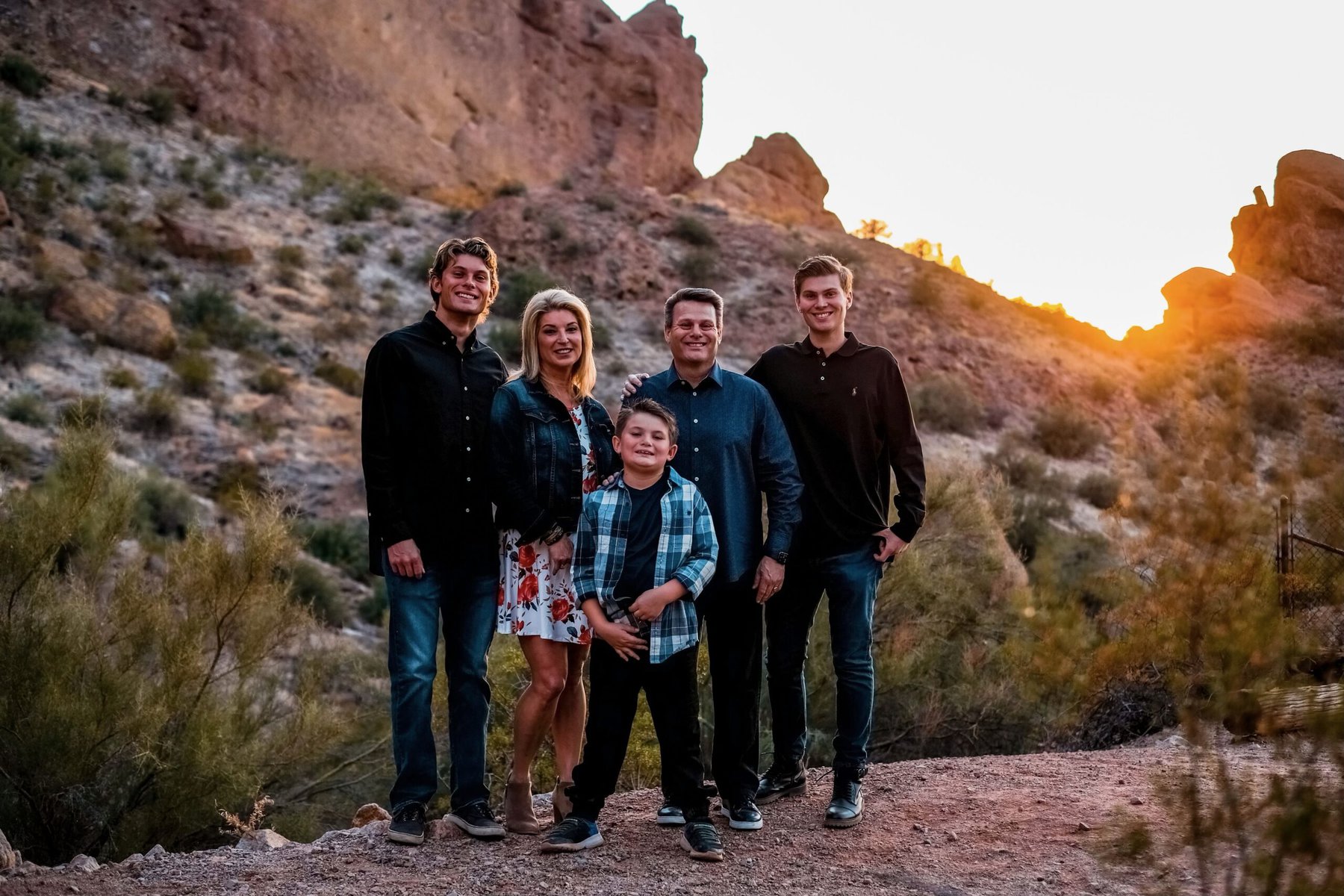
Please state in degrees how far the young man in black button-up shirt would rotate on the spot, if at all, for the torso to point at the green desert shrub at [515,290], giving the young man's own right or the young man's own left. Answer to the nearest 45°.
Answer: approximately 135° to the young man's own left

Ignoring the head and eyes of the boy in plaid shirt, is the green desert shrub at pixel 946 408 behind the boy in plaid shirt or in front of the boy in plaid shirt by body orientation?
behind

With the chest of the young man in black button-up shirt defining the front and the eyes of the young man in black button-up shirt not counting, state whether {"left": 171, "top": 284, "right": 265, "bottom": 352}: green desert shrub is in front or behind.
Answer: behind

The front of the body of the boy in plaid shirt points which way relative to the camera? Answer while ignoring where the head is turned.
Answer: toward the camera

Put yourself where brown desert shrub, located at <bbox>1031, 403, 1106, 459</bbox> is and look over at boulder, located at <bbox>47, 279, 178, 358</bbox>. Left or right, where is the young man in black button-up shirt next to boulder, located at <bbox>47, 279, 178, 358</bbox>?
left

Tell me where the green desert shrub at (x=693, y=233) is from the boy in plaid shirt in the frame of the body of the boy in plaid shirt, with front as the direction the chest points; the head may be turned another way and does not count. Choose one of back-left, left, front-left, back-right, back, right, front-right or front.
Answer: back

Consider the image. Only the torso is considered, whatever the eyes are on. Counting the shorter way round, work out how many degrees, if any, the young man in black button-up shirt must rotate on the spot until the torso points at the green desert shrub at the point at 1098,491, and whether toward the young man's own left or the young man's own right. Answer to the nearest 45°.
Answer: approximately 90° to the young man's own left

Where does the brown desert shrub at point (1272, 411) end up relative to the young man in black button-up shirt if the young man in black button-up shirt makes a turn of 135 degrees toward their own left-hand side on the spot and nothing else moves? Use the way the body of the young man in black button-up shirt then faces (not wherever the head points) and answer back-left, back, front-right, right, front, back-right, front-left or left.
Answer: front-right

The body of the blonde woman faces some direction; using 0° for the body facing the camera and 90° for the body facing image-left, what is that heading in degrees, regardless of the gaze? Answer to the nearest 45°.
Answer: approximately 315°
